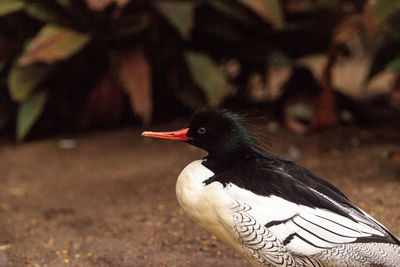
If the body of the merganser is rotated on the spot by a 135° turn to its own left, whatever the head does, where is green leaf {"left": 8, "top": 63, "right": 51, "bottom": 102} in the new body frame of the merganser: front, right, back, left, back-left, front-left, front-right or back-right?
back

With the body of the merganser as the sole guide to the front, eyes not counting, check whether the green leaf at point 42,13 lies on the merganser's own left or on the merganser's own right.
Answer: on the merganser's own right

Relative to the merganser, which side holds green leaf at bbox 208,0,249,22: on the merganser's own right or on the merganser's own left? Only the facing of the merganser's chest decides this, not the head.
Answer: on the merganser's own right

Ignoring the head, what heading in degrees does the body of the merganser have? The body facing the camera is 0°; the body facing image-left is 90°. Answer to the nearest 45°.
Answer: approximately 90°

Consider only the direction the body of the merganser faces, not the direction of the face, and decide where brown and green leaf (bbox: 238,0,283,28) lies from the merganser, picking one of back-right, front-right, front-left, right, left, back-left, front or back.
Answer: right

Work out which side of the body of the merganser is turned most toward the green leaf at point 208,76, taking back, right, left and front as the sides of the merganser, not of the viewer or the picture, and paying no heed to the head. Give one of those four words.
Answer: right

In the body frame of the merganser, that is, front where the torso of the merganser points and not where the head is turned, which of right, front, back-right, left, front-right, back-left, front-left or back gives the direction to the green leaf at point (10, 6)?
front-right

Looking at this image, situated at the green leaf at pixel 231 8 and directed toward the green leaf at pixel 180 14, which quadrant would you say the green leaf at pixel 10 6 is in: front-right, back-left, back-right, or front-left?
front-right

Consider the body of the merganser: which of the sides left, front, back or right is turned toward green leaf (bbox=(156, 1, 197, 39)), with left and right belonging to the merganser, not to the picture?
right
